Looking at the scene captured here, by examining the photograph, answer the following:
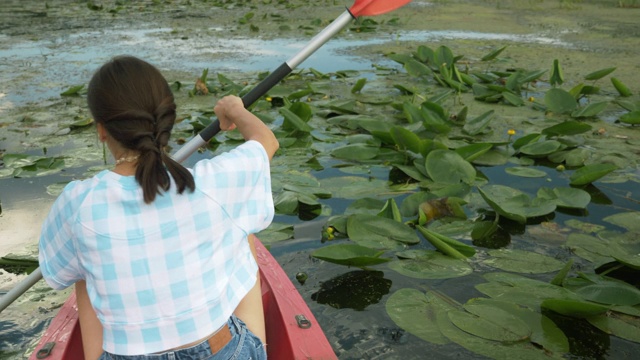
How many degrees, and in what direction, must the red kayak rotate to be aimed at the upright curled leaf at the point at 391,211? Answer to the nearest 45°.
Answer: approximately 45° to its right

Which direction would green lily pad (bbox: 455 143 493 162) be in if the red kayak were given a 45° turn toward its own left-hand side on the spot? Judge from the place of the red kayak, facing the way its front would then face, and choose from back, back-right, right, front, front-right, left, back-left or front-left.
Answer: right

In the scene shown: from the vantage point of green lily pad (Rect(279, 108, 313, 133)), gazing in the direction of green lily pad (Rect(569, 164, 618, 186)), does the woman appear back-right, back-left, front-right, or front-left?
front-right

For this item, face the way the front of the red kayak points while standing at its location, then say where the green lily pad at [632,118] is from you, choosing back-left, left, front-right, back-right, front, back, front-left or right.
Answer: front-right

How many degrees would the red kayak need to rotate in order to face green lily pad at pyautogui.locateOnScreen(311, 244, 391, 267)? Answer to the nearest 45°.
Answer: approximately 45° to its right

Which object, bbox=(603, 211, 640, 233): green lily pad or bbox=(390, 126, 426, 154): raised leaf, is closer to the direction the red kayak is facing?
the raised leaf

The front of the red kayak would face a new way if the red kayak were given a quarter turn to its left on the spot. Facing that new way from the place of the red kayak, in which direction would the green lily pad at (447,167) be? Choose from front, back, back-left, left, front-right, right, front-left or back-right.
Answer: back-right

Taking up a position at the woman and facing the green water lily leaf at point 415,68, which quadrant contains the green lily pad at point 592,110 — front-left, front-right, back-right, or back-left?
front-right

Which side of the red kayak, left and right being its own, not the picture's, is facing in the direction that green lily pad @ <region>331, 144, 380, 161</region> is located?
front

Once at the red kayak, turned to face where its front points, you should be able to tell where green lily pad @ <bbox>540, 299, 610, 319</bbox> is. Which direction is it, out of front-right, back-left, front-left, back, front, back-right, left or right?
right

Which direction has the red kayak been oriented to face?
away from the camera

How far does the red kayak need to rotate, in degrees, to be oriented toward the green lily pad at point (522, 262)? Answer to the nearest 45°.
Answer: approximately 45° to its right

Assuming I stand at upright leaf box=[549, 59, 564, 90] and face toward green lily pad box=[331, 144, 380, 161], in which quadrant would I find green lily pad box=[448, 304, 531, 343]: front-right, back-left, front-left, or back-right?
front-left

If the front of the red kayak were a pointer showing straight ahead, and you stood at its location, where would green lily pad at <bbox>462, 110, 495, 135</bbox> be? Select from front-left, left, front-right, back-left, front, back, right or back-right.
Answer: front-right

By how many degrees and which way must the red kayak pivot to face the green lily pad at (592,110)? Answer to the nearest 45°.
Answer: approximately 45° to its right

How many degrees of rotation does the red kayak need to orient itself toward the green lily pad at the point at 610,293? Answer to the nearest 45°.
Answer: approximately 90° to its right

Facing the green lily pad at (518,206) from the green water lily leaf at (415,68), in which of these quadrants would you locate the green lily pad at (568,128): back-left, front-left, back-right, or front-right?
front-left

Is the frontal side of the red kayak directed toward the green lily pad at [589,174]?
no

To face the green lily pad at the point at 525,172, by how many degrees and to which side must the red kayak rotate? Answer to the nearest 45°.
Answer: approximately 45° to its right

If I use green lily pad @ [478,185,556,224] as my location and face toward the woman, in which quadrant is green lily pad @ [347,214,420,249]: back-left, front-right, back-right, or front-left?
front-right
